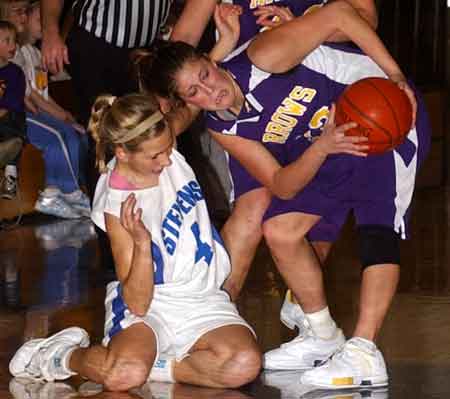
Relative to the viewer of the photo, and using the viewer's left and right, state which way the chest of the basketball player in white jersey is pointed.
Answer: facing the viewer and to the right of the viewer

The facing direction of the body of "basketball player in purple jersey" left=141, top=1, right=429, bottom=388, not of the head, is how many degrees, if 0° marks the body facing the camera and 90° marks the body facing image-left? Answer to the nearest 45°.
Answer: approximately 45°

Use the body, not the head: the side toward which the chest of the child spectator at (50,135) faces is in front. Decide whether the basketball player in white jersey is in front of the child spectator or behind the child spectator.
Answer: in front

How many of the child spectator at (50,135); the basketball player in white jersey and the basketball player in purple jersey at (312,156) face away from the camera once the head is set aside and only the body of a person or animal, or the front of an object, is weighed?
0

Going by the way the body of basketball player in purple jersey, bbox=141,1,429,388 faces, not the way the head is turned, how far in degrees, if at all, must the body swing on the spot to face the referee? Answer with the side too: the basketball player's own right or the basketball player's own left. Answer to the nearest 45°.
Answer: approximately 90° to the basketball player's own right

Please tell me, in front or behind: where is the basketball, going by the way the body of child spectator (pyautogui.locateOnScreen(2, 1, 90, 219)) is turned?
in front

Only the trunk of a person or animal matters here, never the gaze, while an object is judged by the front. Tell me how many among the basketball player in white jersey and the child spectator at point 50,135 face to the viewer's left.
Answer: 0

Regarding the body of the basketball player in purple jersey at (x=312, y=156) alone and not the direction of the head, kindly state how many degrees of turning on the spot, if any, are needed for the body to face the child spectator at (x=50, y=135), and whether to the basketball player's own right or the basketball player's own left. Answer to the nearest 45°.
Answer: approximately 90° to the basketball player's own right

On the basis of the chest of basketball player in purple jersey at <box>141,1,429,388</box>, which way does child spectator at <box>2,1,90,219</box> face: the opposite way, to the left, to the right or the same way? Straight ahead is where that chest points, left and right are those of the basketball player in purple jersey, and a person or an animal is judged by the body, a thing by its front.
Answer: to the left

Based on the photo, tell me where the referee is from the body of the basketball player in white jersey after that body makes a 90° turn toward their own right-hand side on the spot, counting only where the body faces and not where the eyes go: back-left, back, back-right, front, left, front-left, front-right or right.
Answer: back-right
